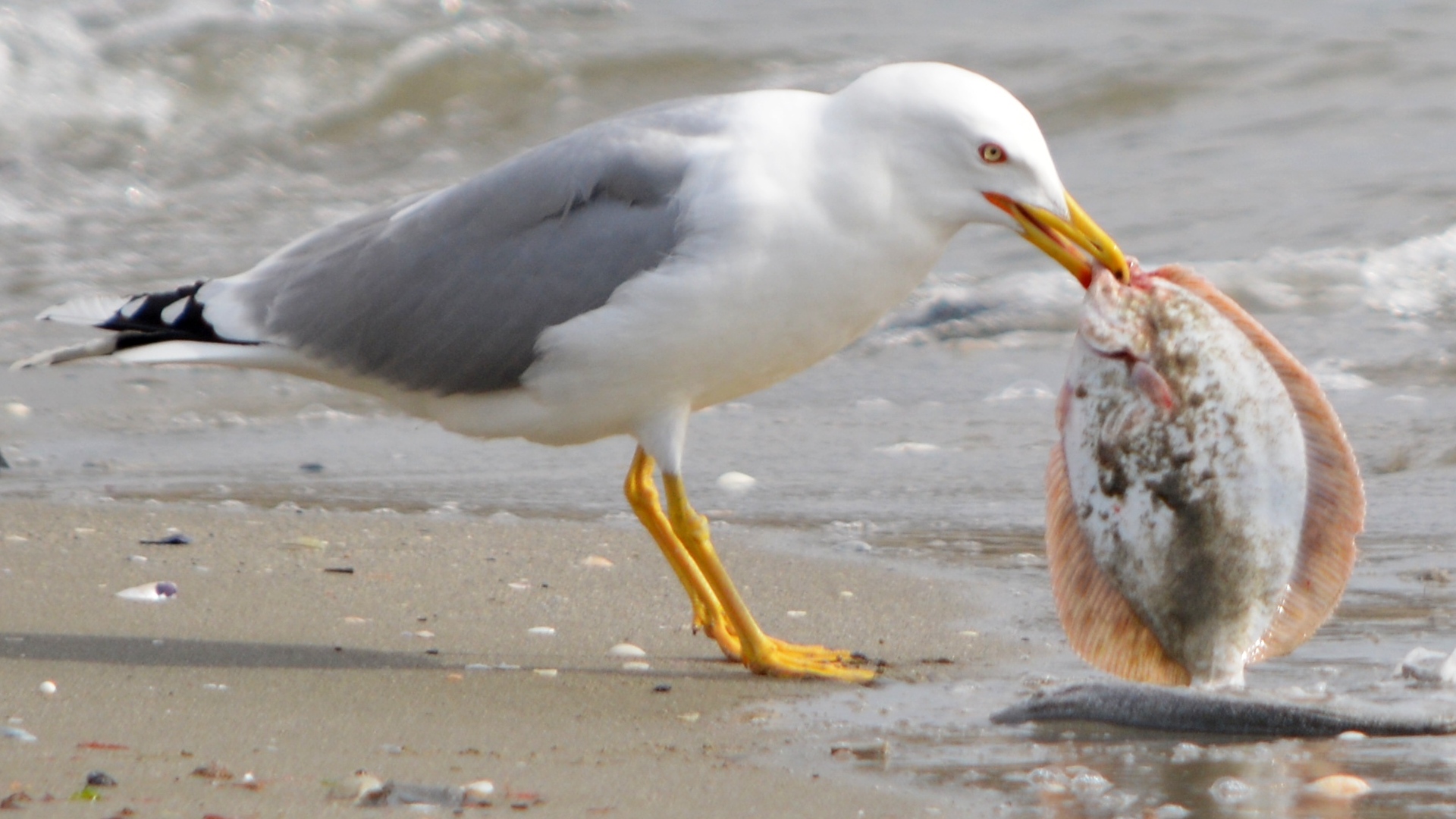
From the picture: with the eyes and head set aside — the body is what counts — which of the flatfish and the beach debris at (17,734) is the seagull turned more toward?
the flatfish

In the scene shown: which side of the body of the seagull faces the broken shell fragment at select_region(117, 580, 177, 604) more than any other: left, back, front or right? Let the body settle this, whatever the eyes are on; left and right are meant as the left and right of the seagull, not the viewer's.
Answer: back

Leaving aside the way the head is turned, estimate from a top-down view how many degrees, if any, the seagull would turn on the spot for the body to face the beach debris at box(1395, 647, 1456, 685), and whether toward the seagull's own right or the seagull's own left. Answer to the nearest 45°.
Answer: approximately 45° to the seagull's own right

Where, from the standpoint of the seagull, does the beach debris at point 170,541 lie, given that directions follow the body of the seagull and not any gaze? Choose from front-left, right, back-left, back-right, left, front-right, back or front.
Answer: back-left

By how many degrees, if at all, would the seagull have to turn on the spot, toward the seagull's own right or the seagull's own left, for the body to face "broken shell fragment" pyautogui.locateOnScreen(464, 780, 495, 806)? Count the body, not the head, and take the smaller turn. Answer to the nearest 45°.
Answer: approximately 90° to the seagull's own right

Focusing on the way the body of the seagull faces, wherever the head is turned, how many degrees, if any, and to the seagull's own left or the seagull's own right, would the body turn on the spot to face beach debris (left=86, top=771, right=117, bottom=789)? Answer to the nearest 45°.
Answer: approximately 135° to the seagull's own right

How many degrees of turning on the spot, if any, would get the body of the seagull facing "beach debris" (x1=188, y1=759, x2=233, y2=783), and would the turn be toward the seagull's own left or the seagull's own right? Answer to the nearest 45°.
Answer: approximately 135° to the seagull's own right

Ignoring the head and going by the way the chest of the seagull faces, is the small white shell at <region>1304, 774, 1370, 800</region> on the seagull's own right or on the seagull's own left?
on the seagull's own right

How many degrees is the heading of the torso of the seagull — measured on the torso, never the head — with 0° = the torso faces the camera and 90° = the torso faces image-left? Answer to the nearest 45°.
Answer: approximately 270°

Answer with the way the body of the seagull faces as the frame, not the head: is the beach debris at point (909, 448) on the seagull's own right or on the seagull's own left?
on the seagull's own left
